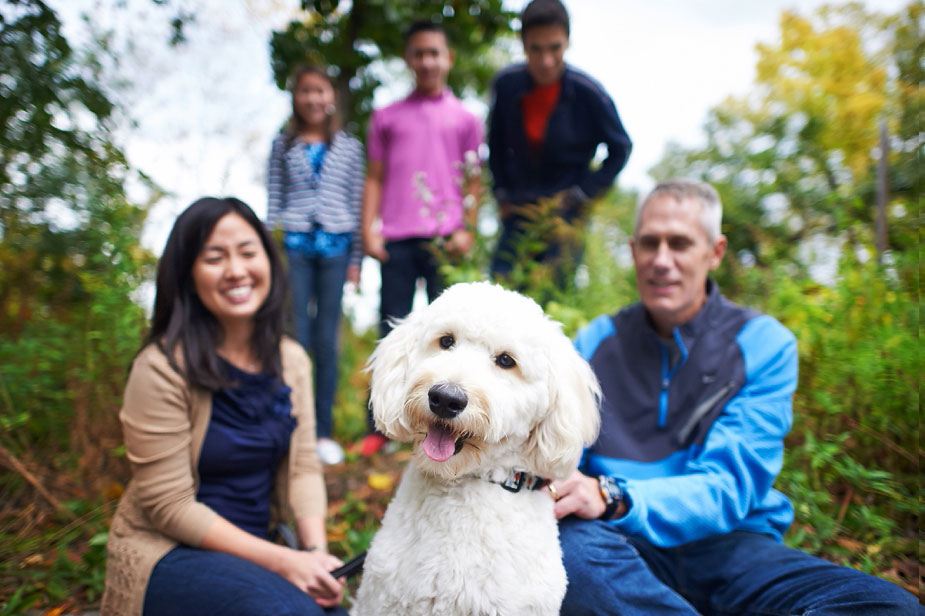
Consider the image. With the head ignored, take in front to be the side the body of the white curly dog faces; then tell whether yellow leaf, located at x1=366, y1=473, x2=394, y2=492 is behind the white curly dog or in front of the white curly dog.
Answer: behind

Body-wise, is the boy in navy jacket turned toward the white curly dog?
yes

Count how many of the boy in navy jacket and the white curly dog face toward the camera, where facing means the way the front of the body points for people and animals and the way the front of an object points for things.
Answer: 2

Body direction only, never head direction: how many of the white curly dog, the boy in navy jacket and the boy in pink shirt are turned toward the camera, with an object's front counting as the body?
3

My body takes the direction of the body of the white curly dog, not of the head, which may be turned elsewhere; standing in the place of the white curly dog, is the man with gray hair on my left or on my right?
on my left

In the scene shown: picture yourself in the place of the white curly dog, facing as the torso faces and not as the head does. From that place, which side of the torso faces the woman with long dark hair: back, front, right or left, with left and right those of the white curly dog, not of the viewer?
right

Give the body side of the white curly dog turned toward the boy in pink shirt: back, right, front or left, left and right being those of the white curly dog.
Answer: back

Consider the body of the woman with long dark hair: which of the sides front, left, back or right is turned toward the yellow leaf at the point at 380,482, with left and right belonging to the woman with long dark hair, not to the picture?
left

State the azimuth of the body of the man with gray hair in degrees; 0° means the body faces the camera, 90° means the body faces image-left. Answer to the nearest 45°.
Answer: approximately 45°
